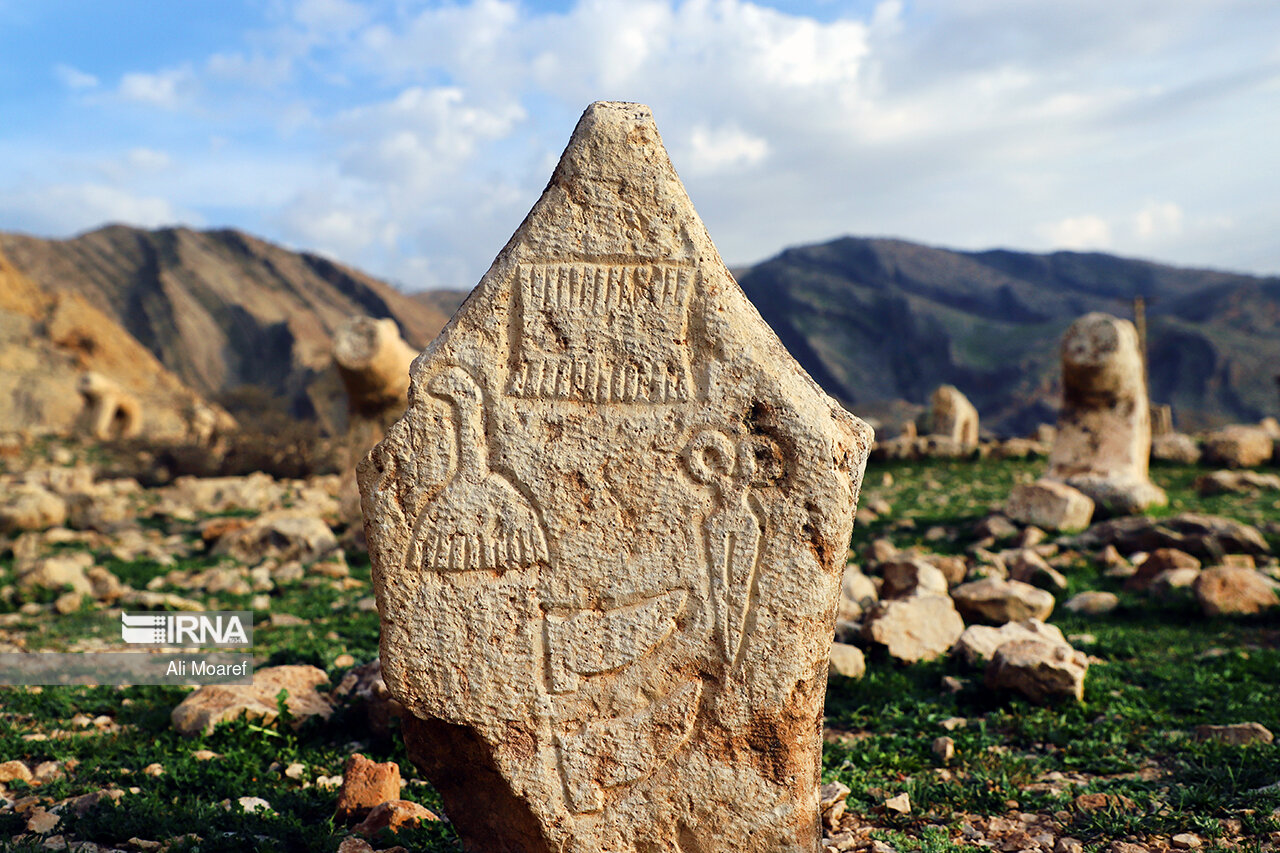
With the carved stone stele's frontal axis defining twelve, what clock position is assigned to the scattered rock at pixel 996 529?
The scattered rock is roughly at 7 o'clock from the carved stone stele.

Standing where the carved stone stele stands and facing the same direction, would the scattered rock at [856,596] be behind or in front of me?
behind

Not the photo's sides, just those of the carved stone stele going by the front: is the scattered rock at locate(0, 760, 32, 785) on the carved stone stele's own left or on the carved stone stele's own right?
on the carved stone stele's own right

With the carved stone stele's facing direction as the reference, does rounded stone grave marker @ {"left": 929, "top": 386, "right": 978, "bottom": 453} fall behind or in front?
behind

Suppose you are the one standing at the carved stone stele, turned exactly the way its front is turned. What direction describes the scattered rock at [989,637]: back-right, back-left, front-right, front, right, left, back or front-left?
back-left

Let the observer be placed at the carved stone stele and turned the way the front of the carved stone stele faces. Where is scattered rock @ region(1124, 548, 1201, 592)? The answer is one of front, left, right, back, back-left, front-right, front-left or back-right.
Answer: back-left

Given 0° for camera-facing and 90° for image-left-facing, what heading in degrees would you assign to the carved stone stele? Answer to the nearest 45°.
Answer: approximately 0°

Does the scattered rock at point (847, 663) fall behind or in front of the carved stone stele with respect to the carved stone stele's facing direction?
behind

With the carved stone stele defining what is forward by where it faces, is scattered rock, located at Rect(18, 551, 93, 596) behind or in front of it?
behind
